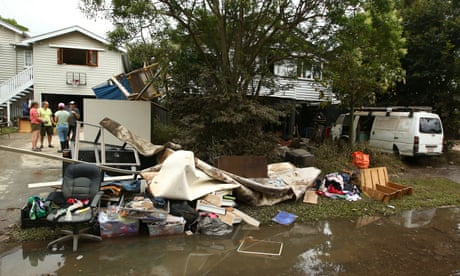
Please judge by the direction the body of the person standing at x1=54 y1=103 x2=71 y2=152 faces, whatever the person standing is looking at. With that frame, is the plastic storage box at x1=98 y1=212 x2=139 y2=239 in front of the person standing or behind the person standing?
behind

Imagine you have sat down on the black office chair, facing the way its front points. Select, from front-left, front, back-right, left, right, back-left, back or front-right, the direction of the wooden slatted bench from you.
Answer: back-left

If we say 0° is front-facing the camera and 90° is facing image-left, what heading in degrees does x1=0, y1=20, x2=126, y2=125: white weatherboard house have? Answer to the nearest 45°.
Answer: approximately 0°

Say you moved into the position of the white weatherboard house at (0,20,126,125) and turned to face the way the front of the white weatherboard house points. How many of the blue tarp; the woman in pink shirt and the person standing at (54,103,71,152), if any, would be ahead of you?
3

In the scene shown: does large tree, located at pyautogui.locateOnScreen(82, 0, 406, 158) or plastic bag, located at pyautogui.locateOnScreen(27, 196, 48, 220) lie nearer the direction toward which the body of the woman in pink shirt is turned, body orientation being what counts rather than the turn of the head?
the large tree

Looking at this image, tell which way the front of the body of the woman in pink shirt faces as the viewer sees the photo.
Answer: to the viewer's right

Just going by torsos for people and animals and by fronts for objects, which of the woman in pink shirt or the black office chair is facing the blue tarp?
the woman in pink shirt
